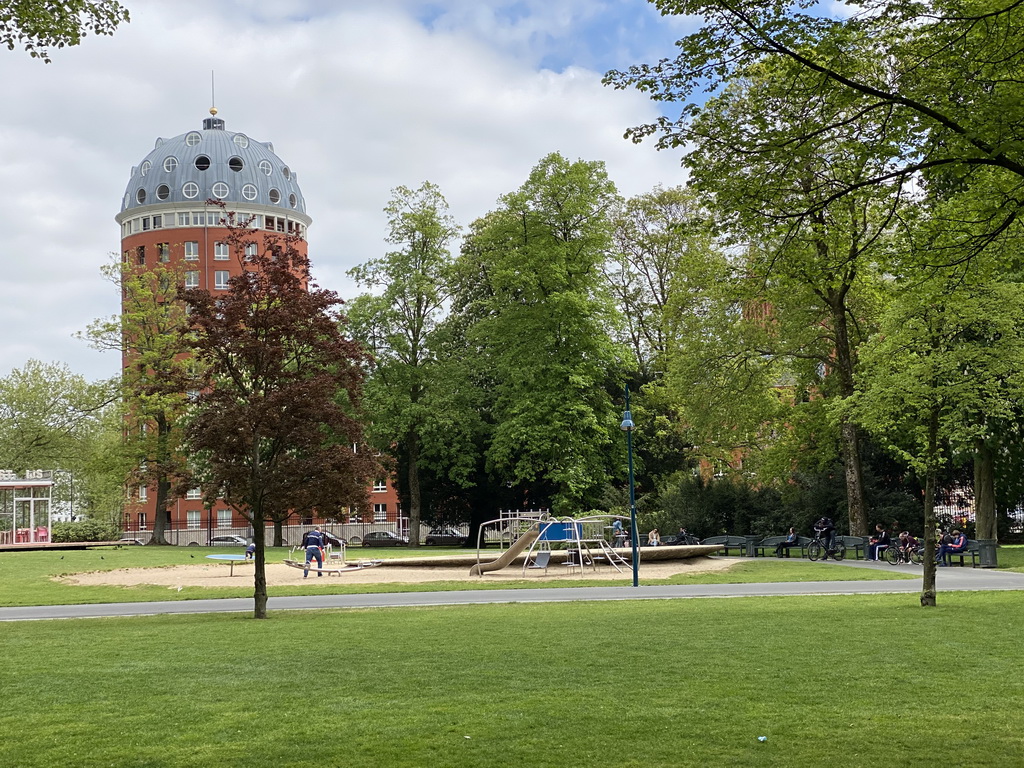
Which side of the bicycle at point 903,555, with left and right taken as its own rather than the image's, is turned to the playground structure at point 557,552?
front

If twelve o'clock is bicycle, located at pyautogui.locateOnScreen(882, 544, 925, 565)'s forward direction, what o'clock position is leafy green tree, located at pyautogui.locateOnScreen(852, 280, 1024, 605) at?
The leafy green tree is roughly at 9 o'clock from the bicycle.

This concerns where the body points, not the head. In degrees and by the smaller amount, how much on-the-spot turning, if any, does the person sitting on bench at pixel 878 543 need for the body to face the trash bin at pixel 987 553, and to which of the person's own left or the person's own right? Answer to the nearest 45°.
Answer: approximately 90° to the person's own left

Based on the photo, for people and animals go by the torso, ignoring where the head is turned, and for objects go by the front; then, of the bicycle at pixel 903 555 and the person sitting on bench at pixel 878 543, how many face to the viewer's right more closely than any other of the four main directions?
0

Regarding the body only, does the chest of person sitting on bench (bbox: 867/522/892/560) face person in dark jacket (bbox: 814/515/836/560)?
yes

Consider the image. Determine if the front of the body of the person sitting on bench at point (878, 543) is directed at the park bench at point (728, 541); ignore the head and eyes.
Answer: no

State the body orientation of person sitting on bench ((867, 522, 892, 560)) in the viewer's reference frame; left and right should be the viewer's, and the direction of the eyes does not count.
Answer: facing the viewer and to the left of the viewer

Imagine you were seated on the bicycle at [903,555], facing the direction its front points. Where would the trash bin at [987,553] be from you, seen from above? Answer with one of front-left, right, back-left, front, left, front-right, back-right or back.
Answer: back-left

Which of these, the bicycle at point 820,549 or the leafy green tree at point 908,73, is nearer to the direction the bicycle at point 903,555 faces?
the bicycle

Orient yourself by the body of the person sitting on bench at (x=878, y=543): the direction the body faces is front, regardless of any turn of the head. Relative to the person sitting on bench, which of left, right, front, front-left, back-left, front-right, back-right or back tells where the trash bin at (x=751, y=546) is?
right

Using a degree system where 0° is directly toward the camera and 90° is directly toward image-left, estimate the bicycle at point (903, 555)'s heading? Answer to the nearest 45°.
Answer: approximately 90°

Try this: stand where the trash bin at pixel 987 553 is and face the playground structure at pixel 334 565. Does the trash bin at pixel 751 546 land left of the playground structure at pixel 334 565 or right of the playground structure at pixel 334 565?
right
